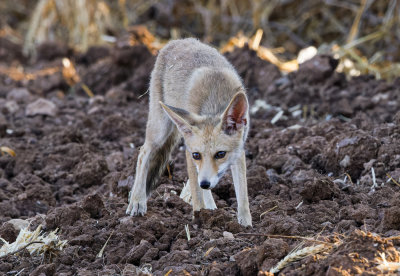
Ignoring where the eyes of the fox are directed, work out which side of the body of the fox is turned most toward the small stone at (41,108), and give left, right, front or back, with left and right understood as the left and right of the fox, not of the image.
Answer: back

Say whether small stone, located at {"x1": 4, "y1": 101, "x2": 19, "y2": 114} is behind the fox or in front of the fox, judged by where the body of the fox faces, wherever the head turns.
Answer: behind

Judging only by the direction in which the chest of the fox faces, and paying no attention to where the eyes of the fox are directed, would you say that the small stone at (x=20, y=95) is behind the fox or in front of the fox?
behind

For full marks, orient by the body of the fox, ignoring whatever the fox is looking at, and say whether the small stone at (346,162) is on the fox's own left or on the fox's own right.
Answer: on the fox's own left

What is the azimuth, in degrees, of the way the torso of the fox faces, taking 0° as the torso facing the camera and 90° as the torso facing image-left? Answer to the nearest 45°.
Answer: approximately 315°
